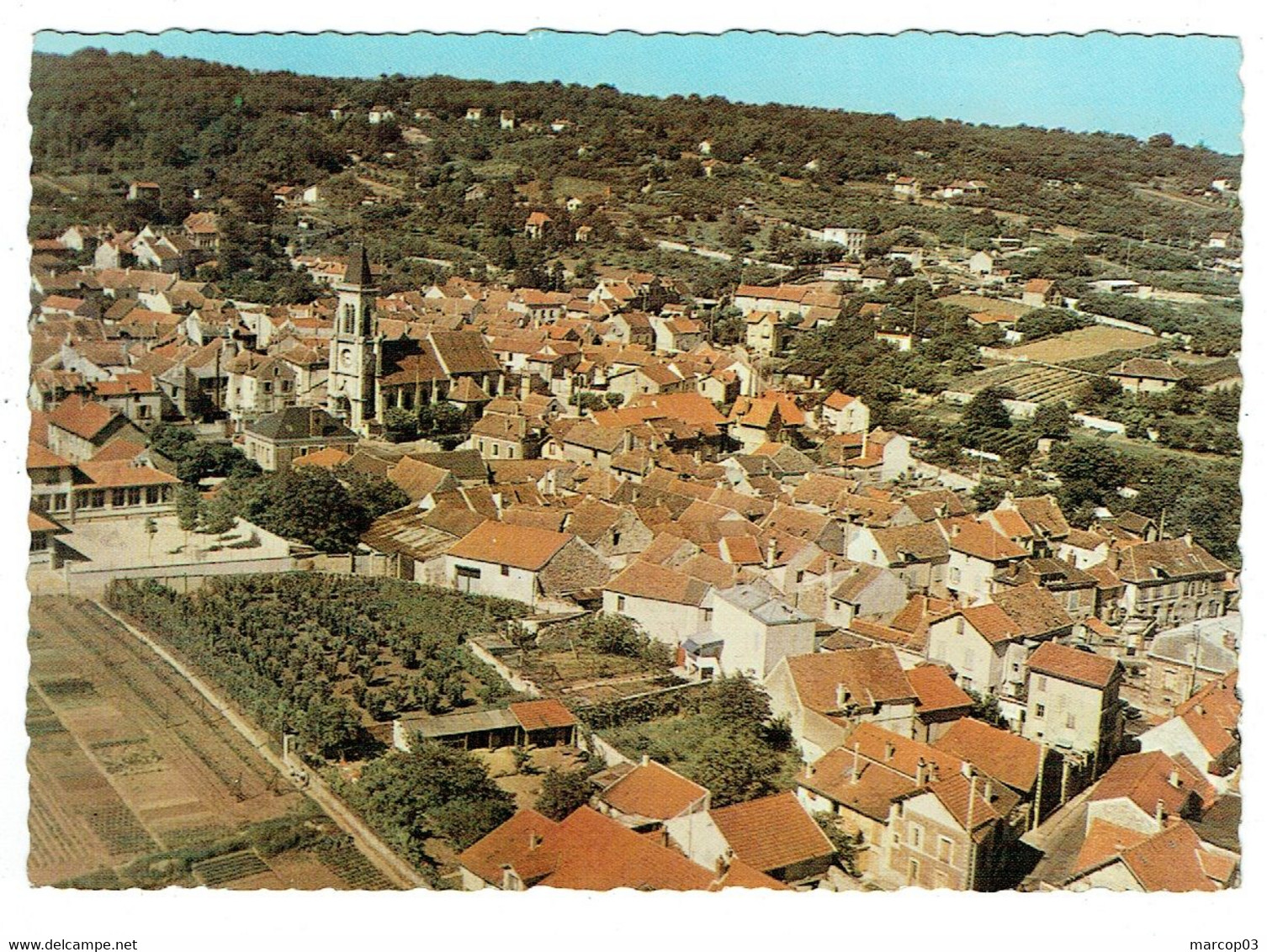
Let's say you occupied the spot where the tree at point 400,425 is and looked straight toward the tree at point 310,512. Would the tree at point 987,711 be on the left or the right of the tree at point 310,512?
left

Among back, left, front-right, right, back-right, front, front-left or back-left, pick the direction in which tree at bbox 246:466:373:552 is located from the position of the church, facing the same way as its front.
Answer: front-left

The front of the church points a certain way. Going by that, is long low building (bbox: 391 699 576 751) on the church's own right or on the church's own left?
on the church's own left

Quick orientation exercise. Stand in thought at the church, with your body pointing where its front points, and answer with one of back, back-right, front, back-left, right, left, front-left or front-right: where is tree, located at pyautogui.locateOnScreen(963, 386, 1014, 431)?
back-left

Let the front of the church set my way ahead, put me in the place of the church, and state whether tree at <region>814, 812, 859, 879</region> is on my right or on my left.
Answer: on my left

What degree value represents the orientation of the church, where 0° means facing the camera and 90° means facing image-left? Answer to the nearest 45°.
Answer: approximately 45°

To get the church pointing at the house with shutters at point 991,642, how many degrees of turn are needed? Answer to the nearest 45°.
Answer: approximately 90° to its left

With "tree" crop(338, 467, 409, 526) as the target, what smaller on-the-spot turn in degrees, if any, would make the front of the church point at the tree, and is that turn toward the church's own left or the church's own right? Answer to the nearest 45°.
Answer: approximately 45° to the church's own left

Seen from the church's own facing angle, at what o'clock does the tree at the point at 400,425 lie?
The tree is roughly at 10 o'clock from the church.

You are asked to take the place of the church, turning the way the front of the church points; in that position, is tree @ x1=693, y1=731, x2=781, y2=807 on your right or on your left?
on your left

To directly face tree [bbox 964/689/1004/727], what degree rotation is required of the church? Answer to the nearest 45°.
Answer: approximately 90° to its left

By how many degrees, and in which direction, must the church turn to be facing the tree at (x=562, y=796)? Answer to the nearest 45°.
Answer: approximately 45° to its left
